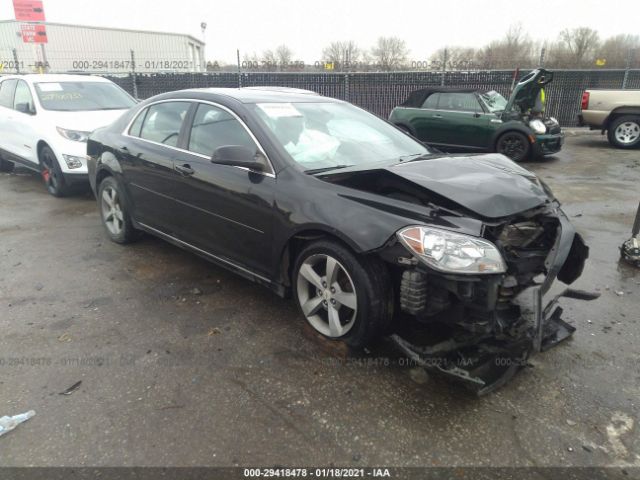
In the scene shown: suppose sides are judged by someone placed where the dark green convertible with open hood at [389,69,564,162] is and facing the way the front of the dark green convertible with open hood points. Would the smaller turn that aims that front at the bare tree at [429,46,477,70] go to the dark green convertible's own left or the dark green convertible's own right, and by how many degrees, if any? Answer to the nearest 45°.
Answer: approximately 135° to the dark green convertible's own left

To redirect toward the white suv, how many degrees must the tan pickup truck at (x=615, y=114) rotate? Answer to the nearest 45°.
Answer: approximately 135° to its right

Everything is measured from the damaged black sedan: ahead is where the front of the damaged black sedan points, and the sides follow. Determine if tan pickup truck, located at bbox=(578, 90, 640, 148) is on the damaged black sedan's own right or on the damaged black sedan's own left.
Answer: on the damaged black sedan's own left

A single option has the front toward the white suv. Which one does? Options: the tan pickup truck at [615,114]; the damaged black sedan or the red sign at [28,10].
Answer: the red sign

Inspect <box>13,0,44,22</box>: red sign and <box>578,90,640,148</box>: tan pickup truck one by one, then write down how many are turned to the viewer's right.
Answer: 1

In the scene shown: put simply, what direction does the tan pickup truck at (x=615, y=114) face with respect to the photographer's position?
facing to the right of the viewer

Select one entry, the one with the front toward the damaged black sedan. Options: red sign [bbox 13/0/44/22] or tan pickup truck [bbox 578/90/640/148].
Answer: the red sign

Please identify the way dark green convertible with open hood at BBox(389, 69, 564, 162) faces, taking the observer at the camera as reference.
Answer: facing the viewer and to the right of the viewer

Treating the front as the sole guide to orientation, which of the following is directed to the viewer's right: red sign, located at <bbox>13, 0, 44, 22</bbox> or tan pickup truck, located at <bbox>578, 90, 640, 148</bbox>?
the tan pickup truck
